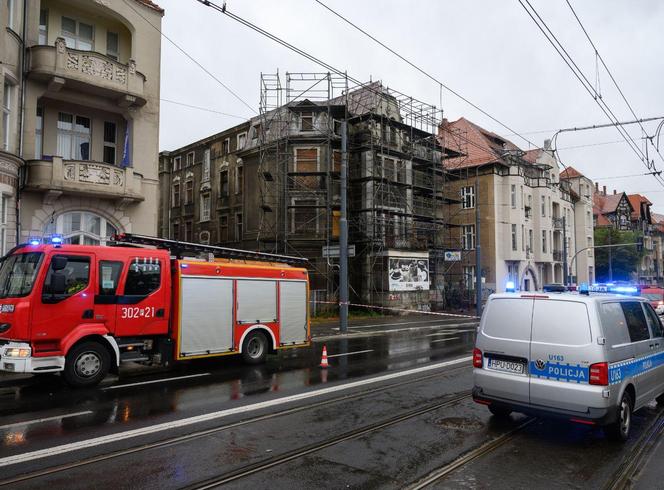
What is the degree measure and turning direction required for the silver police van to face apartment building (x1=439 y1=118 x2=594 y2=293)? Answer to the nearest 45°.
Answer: approximately 45° to its left

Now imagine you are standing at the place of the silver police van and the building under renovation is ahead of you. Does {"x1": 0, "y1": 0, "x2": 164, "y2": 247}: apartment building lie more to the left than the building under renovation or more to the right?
left

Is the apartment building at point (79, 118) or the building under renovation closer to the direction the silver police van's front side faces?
the building under renovation

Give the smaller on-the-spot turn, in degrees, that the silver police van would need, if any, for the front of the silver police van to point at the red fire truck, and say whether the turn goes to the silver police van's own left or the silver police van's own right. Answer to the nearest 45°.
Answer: approximately 135° to the silver police van's own left

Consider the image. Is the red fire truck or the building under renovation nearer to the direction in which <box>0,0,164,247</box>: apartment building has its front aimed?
the red fire truck

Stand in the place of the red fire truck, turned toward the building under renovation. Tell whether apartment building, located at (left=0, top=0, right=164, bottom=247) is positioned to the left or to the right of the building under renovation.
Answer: left

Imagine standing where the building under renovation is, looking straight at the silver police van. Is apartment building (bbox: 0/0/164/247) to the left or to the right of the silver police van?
right

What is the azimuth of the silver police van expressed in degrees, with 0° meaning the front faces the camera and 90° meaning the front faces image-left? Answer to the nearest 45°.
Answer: approximately 225°

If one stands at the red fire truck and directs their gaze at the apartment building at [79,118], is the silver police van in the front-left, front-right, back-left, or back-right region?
back-right
